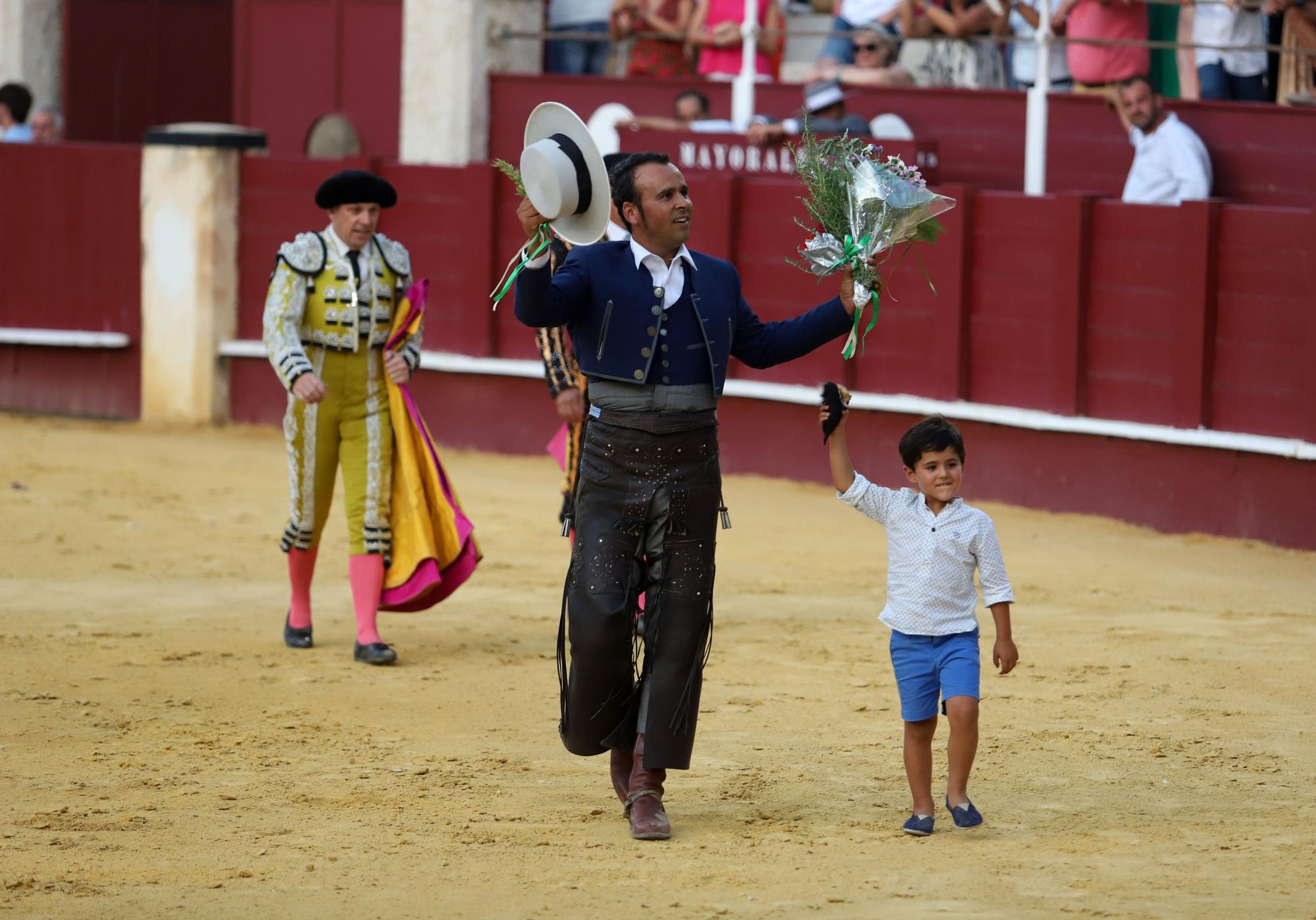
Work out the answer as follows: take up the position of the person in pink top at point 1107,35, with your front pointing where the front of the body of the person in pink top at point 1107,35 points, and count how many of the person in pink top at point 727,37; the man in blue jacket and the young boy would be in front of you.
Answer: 2

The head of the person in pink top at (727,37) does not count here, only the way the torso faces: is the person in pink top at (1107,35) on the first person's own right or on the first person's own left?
on the first person's own left

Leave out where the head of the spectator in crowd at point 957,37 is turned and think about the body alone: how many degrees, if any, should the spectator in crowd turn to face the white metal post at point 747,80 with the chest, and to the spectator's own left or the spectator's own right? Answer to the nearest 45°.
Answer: approximately 90° to the spectator's own right

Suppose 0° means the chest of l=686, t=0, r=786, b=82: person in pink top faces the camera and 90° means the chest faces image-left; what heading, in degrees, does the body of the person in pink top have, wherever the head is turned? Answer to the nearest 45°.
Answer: approximately 0°

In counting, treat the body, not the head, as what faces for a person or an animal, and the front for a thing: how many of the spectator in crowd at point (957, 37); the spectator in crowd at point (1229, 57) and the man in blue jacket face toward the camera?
3

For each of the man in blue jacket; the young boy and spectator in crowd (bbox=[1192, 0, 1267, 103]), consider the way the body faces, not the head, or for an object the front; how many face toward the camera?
3

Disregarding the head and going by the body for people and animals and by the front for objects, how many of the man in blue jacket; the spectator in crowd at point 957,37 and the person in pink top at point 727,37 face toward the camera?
3

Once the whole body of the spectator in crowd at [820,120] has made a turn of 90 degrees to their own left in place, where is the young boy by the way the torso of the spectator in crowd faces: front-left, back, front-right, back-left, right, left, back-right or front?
front-right

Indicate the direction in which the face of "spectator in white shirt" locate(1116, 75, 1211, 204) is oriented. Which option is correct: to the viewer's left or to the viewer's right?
to the viewer's left

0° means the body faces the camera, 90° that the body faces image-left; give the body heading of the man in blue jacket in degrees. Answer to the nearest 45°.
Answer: approximately 0°

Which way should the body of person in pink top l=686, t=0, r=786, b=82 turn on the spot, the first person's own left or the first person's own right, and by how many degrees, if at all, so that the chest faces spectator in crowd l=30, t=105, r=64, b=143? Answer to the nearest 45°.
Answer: approximately 90° to the first person's own right

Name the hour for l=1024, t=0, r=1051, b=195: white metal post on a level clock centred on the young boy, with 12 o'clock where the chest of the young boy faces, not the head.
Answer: The white metal post is roughly at 6 o'clock from the young boy.
